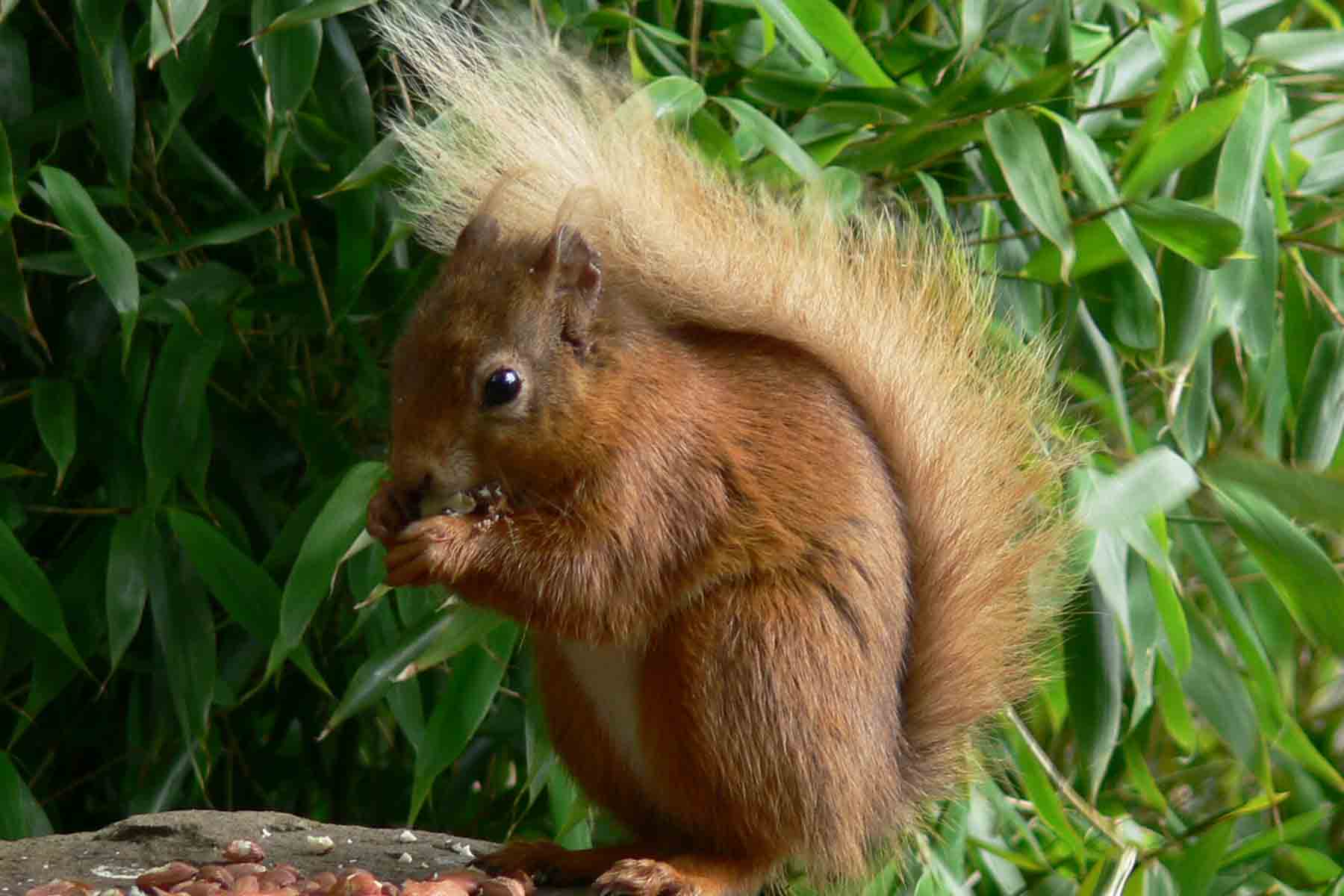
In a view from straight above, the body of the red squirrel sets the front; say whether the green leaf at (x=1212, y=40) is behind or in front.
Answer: behind

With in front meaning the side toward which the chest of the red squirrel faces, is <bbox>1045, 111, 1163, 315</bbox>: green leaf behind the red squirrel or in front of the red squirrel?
behind

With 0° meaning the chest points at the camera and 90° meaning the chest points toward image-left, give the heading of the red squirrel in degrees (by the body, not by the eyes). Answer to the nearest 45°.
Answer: approximately 90°

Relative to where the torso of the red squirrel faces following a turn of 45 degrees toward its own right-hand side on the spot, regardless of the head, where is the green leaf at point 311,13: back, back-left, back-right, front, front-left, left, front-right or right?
front

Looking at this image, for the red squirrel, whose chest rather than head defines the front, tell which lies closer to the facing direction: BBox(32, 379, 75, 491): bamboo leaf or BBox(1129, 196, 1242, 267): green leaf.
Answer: the bamboo leaf

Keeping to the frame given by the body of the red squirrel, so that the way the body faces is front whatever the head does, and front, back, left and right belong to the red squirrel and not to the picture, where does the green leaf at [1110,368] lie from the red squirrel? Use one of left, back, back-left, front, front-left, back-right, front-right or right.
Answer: back-right

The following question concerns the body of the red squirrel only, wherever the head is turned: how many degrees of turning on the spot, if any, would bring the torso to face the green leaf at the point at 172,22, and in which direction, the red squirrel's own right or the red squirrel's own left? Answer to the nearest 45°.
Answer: approximately 45° to the red squirrel's own right

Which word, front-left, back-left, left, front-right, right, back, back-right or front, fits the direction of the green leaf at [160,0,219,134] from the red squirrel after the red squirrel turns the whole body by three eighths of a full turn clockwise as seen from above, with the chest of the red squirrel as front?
left

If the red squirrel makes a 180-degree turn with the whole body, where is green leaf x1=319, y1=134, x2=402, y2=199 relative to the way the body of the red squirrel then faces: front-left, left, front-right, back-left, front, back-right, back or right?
back-left
